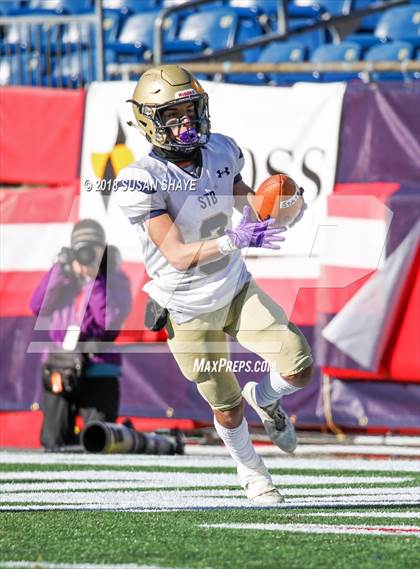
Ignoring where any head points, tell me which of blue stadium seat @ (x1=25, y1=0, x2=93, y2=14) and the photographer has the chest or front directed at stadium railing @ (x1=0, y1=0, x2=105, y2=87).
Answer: the blue stadium seat

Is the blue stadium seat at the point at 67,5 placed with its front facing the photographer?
yes

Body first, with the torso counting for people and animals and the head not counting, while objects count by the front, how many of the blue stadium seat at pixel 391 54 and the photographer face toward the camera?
2

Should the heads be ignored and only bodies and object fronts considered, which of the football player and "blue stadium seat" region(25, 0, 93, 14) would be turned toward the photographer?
the blue stadium seat

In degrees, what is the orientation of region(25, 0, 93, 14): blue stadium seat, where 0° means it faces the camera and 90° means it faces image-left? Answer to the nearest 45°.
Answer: approximately 0°

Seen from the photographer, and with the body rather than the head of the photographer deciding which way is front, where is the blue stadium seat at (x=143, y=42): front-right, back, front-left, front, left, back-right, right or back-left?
back

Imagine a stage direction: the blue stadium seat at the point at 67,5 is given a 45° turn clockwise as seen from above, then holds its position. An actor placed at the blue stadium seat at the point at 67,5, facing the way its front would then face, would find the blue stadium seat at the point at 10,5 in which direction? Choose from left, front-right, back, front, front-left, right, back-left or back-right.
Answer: right

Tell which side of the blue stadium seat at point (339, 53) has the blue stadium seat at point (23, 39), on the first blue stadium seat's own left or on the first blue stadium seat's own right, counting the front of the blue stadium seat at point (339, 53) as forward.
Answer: on the first blue stadium seat's own right
